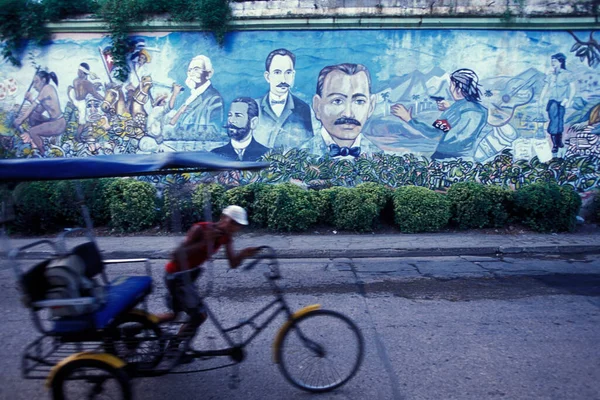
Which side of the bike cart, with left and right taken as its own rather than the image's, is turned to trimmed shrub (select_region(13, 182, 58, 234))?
left

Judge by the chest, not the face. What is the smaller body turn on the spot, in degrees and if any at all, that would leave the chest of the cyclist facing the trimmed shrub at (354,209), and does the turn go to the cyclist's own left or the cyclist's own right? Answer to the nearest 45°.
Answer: approximately 45° to the cyclist's own left

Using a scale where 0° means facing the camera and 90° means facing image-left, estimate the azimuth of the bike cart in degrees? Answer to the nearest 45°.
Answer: approximately 270°

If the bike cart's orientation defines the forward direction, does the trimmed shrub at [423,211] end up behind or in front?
in front

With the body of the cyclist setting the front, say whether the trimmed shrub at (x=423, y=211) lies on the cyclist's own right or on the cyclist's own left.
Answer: on the cyclist's own left

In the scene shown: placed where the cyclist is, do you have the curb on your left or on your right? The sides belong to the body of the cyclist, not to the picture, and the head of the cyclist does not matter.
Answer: on your left

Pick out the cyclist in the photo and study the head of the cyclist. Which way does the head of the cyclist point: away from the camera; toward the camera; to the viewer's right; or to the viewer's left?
to the viewer's right

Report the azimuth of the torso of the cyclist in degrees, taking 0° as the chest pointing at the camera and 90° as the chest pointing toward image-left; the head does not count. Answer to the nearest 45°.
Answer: approximately 270°

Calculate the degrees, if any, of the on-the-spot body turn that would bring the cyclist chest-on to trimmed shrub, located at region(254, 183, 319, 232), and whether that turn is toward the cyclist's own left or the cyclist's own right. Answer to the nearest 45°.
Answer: approximately 90° to the cyclist's own left
